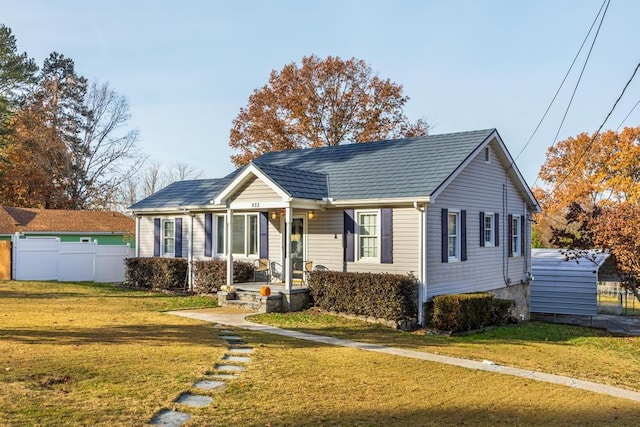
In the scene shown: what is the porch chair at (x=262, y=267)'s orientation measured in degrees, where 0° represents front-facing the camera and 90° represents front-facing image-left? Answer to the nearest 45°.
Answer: approximately 45°

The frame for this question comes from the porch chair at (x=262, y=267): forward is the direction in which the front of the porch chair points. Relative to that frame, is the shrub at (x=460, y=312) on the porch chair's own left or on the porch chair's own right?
on the porch chair's own left

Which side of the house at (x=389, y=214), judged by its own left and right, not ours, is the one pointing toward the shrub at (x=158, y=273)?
right

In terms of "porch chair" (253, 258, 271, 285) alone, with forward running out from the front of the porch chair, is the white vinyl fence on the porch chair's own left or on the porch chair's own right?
on the porch chair's own right

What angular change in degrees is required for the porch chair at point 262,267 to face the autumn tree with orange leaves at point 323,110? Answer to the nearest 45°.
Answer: approximately 135° to its right

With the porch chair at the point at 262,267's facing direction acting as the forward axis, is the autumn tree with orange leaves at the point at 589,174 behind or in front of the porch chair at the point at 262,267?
behind

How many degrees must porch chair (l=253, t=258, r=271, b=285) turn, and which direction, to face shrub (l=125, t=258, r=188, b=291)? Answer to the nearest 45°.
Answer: approximately 90° to its right
